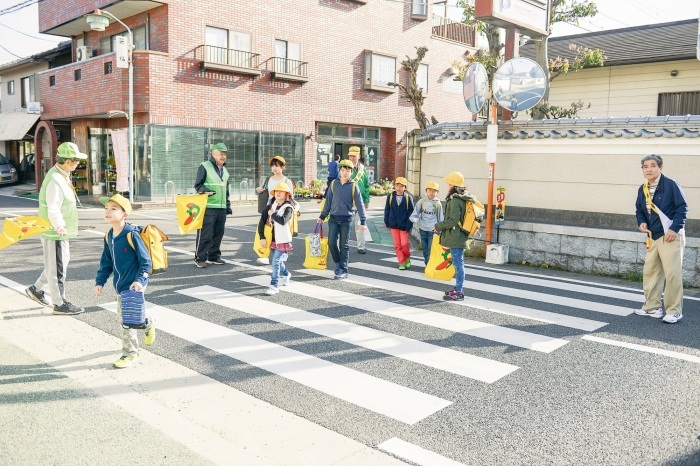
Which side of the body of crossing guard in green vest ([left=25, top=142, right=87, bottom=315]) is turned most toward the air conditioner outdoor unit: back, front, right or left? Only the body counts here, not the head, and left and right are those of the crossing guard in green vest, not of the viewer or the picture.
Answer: left

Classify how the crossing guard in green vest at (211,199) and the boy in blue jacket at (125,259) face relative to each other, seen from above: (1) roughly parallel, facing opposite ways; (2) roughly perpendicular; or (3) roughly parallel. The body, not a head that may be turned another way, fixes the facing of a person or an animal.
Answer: roughly perpendicular

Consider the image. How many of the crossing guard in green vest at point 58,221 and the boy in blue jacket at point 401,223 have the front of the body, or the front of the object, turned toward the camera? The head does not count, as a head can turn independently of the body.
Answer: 1

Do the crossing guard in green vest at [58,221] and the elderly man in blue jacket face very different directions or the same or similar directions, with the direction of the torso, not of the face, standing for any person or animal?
very different directions

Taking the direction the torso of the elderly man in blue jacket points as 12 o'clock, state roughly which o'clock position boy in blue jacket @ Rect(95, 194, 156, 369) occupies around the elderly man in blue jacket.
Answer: The boy in blue jacket is roughly at 12 o'clock from the elderly man in blue jacket.

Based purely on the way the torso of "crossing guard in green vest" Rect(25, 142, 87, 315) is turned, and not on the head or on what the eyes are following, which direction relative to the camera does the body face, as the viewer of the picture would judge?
to the viewer's right
